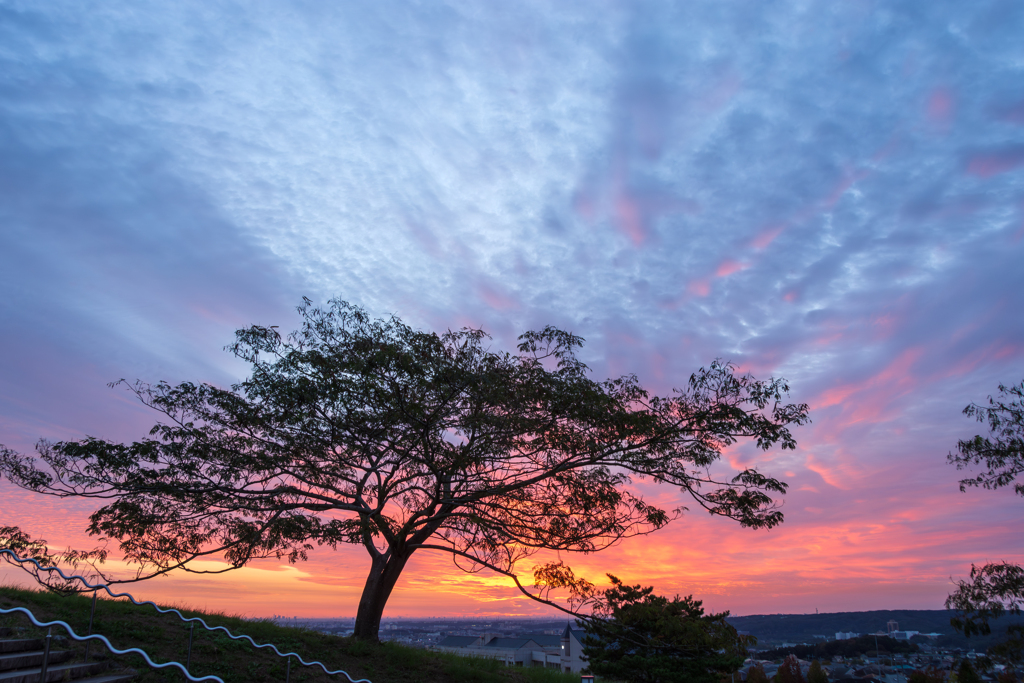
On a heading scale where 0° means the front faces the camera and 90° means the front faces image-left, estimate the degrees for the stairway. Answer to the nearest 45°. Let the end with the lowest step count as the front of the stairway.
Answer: approximately 315°
